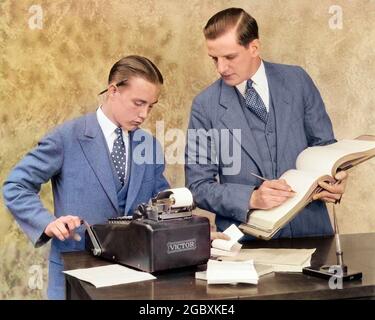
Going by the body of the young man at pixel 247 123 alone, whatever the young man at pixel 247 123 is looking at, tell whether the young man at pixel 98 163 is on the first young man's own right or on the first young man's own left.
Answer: on the first young man's own right

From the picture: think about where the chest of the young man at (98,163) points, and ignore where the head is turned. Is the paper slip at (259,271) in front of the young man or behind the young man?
in front

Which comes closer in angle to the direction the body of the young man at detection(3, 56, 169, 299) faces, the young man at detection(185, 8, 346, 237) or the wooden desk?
the wooden desk

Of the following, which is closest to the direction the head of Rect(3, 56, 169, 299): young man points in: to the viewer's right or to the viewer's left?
to the viewer's right

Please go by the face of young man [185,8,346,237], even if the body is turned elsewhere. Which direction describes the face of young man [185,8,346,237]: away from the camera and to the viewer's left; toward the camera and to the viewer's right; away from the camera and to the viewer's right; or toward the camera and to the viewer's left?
toward the camera and to the viewer's left

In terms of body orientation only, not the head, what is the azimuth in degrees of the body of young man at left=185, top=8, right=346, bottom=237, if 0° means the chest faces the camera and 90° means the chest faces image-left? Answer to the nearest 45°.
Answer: approximately 0°

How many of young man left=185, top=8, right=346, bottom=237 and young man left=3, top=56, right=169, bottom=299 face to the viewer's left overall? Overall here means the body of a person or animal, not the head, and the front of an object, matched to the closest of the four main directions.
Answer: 0

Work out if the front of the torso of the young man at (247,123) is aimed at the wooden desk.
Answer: yes
